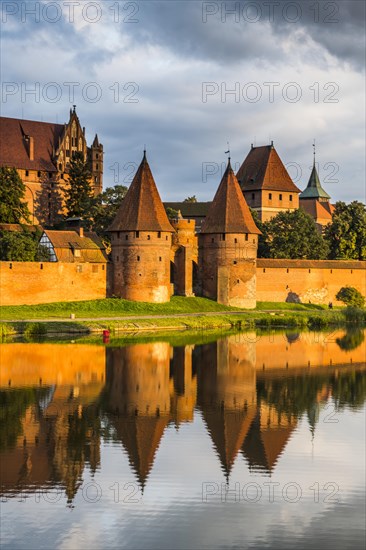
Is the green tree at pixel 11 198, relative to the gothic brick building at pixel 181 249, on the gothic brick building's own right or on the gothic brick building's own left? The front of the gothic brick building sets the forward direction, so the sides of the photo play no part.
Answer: on the gothic brick building's own right

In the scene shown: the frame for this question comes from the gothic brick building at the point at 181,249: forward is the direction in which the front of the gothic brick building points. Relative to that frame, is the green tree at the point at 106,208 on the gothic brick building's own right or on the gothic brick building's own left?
on the gothic brick building's own right

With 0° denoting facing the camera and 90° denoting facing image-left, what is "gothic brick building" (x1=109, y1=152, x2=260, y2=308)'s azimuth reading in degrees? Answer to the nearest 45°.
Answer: approximately 0°

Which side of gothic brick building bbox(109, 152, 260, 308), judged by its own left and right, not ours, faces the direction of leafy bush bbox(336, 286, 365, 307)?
left
